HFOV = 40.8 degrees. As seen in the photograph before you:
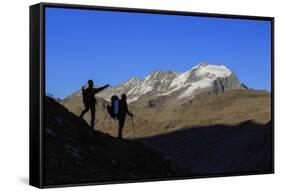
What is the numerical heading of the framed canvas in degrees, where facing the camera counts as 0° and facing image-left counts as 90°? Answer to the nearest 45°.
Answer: approximately 315°
